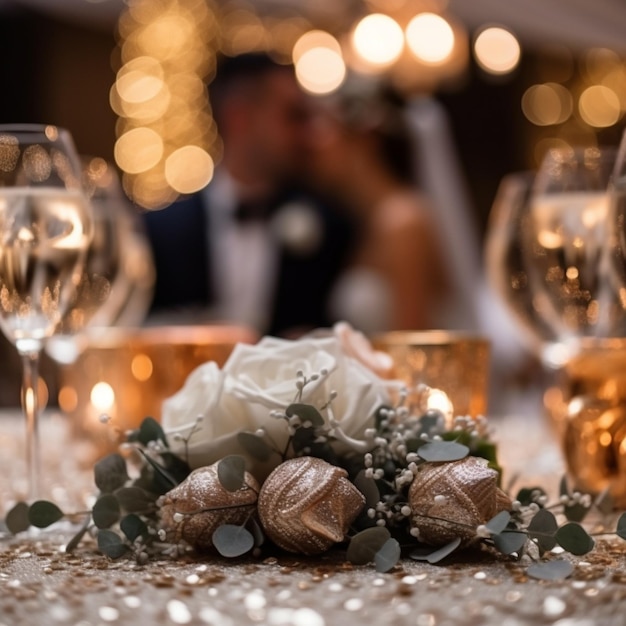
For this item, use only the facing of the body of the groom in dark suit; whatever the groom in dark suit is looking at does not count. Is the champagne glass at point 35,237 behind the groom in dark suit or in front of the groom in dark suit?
in front

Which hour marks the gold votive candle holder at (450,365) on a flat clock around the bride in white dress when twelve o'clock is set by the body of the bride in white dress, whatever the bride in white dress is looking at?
The gold votive candle holder is roughly at 9 o'clock from the bride in white dress.

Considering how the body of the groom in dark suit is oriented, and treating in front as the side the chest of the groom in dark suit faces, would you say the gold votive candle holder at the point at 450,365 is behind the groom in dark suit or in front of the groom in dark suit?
in front

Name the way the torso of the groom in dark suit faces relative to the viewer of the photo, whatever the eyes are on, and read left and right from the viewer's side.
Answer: facing the viewer

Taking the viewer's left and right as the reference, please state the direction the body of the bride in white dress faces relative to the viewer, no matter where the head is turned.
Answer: facing to the left of the viewer

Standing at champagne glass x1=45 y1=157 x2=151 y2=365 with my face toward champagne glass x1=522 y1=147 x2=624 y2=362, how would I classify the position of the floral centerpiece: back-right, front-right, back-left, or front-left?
front-right

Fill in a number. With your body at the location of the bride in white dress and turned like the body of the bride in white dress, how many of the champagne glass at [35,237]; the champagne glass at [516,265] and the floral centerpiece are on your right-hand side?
0

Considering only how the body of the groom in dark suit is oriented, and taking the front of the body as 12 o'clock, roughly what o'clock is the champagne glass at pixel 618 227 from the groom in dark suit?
The champagne glass is roughly at 12 o'clock from the groom in dark suit.

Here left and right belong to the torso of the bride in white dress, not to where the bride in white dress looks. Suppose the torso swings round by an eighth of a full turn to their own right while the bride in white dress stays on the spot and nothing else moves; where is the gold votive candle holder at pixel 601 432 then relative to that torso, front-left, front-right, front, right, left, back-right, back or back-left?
back-left

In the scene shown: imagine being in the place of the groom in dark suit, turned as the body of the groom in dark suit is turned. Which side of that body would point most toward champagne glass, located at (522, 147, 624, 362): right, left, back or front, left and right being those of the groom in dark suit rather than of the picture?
front

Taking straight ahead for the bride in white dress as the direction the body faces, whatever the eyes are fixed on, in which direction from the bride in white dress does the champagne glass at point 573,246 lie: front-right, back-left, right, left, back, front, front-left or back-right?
left

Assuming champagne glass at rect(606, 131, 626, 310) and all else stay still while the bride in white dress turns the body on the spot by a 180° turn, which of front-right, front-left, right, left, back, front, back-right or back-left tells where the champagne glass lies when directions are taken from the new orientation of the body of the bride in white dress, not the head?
right

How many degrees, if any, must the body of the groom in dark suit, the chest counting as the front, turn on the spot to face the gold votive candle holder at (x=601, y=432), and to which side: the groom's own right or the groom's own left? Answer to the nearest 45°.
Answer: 0° — they already face it

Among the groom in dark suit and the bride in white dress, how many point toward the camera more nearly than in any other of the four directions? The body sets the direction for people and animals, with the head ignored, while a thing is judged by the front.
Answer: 1
